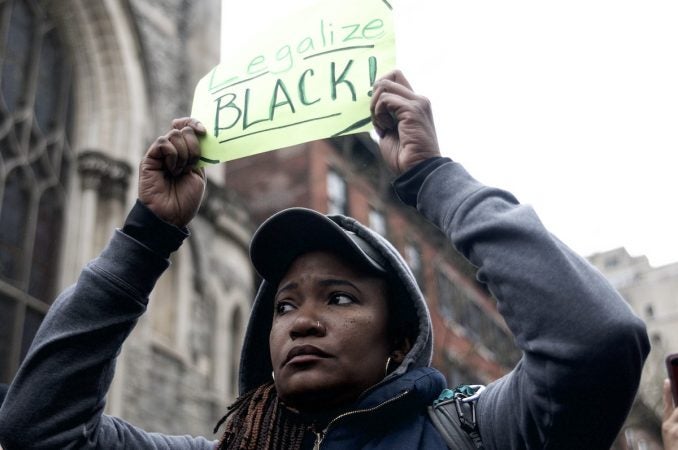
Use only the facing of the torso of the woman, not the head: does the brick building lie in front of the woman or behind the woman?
behind

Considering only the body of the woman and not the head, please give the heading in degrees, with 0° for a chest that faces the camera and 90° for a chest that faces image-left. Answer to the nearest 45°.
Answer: approximately 45°

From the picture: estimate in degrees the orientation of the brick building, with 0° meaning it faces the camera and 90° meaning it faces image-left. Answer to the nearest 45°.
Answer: approximately 315°

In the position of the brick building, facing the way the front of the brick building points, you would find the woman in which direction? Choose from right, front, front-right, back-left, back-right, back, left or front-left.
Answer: front-right
